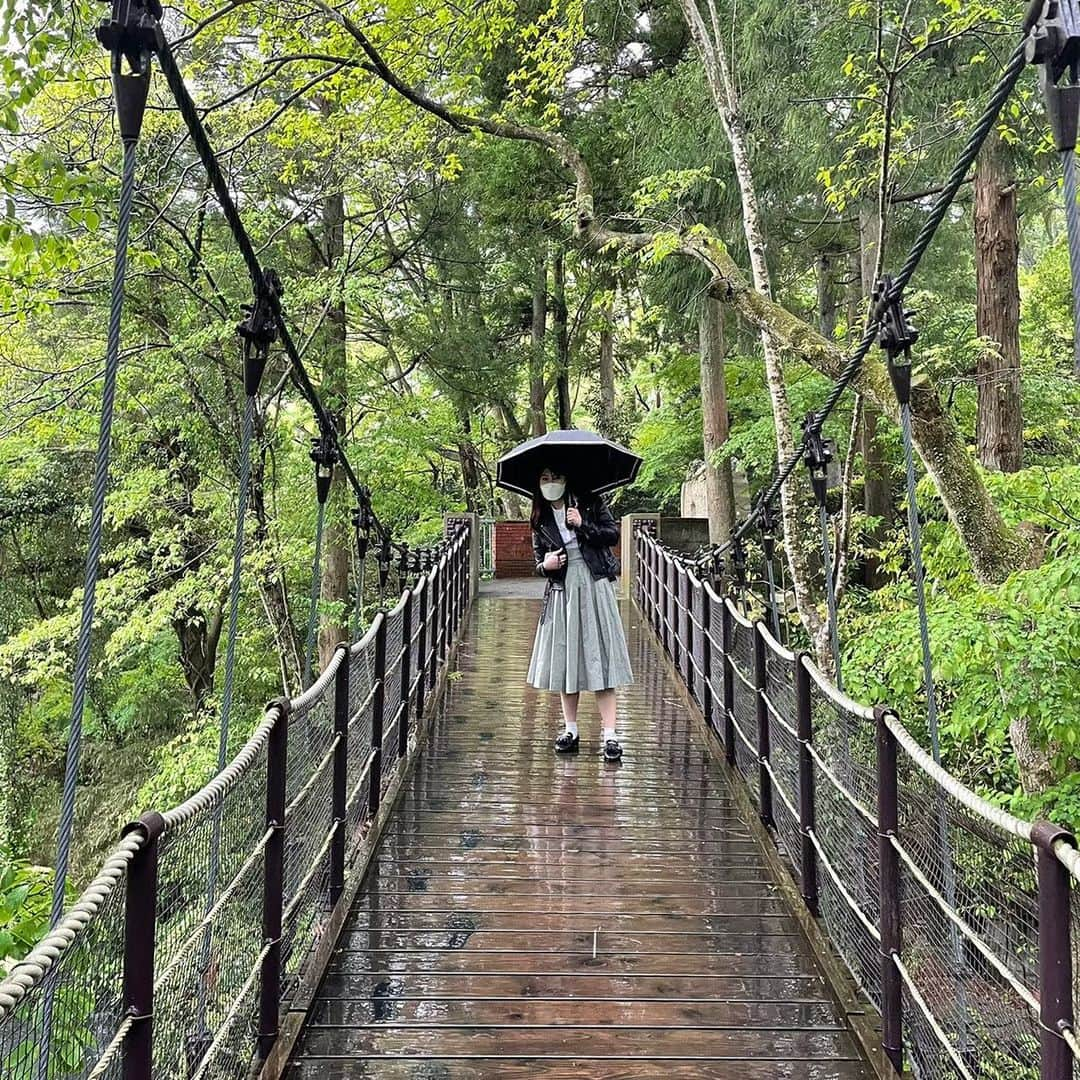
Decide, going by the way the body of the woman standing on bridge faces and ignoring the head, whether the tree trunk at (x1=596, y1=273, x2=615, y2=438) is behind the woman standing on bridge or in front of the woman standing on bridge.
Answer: behind

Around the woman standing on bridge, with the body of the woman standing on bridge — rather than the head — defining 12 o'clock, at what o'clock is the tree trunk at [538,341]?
The tree trunk is roughly at 6 o'clock from the woman standing on bridge.

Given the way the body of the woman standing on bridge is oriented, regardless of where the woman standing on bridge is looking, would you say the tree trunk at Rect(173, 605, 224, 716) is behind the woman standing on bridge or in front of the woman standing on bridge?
behind

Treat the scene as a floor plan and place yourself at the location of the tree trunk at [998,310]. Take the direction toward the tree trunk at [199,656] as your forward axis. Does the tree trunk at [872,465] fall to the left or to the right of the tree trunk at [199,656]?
right

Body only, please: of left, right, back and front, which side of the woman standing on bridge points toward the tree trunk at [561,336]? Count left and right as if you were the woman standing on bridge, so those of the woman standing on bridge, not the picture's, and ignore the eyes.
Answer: back

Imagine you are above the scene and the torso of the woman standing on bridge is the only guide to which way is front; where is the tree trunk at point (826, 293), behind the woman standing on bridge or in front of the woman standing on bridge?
behind

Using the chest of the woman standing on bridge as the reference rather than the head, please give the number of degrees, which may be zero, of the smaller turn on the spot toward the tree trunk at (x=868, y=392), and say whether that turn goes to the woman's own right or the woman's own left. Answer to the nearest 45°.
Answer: approximately 135° to the woman's own left

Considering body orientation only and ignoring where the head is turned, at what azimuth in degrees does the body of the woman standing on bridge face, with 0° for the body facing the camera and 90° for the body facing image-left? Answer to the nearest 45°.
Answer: approximately 0°
